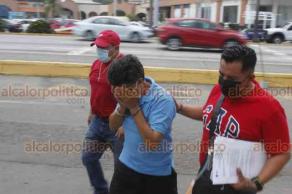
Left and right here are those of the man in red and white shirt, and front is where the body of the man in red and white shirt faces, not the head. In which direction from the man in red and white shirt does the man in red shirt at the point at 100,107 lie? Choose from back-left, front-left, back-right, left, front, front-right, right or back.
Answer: right

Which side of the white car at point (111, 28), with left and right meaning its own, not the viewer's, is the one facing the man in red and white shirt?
right

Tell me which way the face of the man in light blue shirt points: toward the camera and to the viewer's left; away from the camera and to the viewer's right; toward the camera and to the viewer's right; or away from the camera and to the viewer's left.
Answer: toward the camera and to the viewer's left

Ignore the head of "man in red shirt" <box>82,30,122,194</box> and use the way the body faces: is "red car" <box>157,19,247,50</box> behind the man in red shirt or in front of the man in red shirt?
behind

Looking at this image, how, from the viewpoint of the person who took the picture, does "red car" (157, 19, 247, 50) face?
facing to the right of the viewer

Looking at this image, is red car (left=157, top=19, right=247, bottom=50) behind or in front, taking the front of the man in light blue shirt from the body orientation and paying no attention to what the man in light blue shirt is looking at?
behind

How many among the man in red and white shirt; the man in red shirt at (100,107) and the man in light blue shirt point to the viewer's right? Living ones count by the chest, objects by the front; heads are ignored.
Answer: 0

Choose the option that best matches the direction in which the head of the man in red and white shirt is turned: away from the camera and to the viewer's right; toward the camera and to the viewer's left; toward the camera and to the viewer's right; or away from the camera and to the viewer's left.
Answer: toward the camera and to the viewer's left

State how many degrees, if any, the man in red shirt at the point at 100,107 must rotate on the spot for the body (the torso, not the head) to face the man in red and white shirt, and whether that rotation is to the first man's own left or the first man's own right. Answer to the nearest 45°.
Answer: approximately 90° to the first man's own left

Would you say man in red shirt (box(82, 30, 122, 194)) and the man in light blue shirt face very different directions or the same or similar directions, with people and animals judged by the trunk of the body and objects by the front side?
same or similar directions

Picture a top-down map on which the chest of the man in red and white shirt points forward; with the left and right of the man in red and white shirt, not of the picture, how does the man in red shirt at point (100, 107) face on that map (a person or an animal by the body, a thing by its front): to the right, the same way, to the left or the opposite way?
the same way
